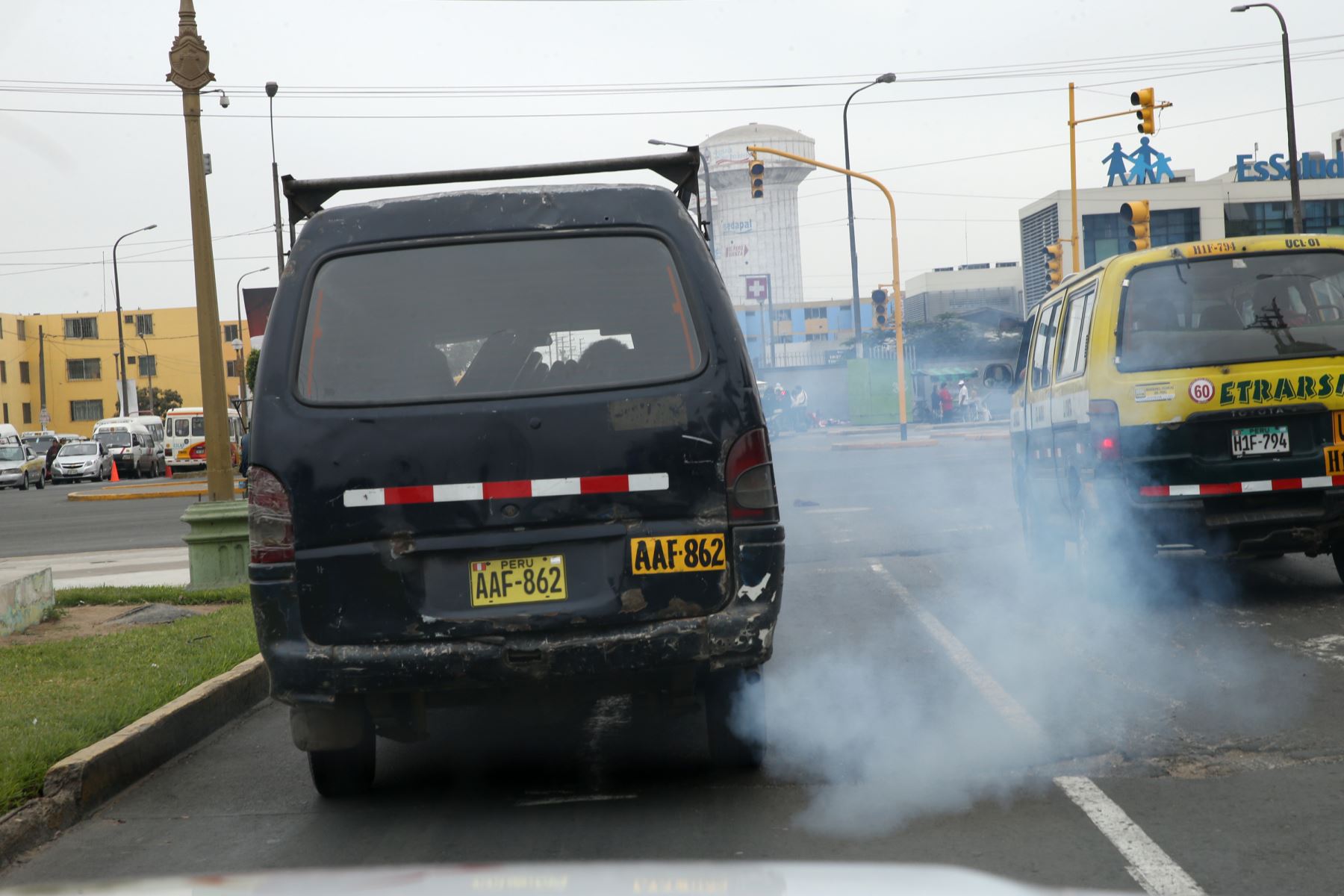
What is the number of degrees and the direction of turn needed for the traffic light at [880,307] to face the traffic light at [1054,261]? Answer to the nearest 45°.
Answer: approximately 45° to its left

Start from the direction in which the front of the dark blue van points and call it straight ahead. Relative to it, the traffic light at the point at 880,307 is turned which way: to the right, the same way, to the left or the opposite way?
the opposite way

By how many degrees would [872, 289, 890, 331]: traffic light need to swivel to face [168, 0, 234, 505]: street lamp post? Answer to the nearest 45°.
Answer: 0° — it already faces it

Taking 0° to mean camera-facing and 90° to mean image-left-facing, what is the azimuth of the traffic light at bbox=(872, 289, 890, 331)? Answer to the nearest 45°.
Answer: approximately 0°

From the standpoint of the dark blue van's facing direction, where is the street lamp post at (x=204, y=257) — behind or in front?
in front

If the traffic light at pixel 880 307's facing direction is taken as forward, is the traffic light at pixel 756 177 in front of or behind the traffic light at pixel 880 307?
in front

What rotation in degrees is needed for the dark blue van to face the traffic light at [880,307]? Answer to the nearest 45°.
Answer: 0° — it already faces it

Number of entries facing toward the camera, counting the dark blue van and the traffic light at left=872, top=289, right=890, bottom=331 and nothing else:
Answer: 1

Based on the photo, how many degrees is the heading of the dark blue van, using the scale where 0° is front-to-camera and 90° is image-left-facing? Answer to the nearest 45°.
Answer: approximately 180°

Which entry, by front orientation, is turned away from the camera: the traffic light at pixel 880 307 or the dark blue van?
the dark blue van

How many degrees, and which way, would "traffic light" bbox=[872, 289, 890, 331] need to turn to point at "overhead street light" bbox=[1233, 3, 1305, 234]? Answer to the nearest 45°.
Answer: approximately 45° to its left

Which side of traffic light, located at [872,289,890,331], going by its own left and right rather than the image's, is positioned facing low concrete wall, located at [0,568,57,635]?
front

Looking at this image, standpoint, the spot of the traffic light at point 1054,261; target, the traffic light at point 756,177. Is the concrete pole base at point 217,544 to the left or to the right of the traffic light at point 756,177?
left

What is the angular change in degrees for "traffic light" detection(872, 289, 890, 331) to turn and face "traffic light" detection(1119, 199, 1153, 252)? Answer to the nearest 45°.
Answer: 0° — it already faces it
